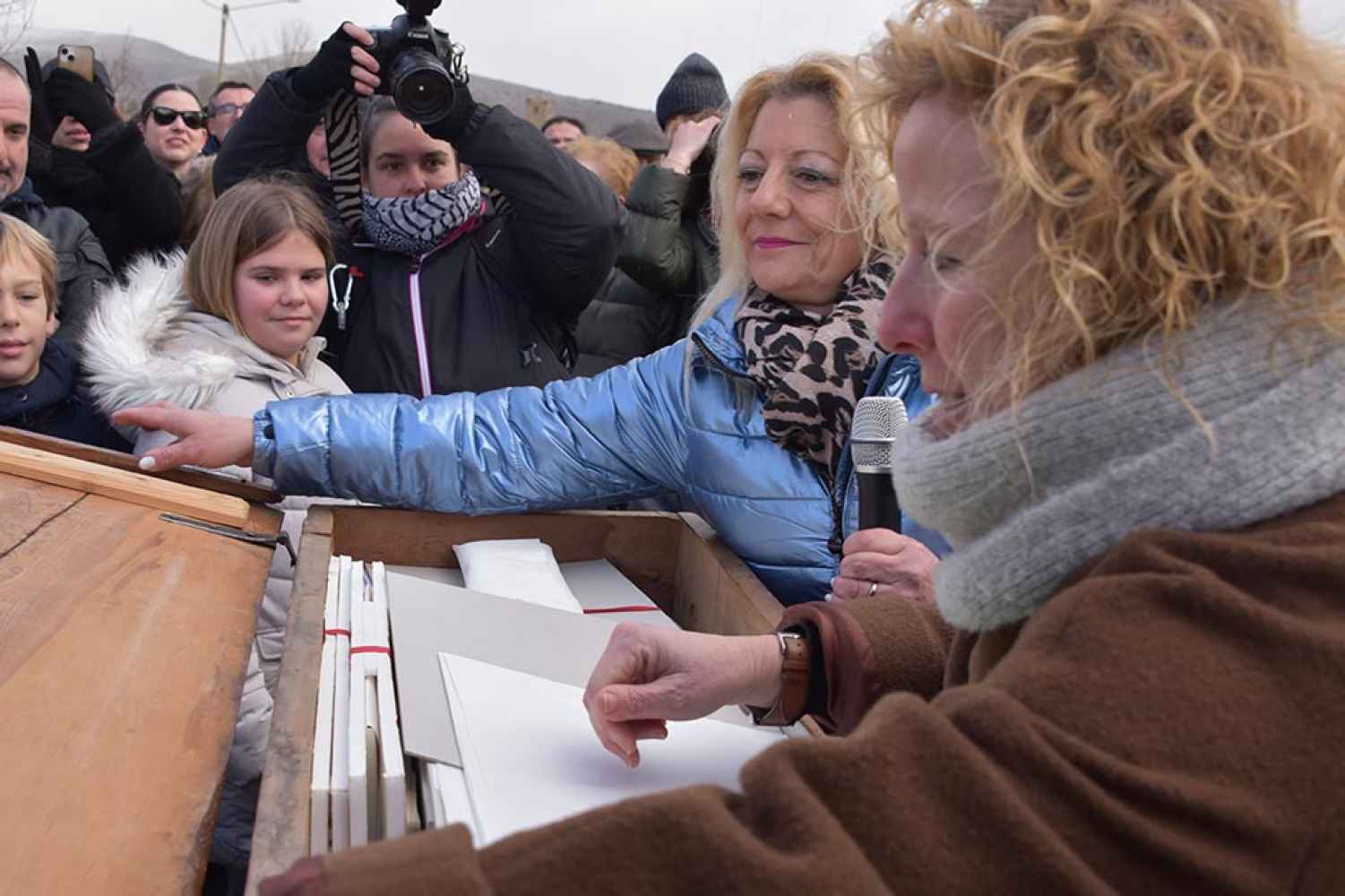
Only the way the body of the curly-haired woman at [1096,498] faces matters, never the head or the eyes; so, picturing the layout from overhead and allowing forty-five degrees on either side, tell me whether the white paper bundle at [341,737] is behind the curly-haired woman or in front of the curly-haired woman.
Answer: in front

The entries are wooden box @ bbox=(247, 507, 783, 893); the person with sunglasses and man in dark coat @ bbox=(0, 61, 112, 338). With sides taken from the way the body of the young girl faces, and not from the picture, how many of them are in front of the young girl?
1

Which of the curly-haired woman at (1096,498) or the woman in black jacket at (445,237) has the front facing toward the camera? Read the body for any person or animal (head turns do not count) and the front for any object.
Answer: the woman in black jacket

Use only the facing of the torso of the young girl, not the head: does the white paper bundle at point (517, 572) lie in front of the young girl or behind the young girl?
in front

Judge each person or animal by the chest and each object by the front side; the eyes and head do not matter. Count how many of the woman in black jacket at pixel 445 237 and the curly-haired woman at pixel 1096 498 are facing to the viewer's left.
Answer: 1

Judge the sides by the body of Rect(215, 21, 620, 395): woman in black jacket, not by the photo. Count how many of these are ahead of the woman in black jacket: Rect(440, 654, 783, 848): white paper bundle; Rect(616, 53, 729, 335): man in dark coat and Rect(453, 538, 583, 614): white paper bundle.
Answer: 2

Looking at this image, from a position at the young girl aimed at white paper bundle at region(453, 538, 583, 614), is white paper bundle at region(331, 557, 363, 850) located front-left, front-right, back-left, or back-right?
front-right

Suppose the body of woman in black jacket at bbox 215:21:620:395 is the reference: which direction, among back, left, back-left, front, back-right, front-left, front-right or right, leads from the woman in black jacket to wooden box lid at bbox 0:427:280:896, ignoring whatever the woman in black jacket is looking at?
front

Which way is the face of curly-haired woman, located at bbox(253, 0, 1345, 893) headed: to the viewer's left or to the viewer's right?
to the viewer's left

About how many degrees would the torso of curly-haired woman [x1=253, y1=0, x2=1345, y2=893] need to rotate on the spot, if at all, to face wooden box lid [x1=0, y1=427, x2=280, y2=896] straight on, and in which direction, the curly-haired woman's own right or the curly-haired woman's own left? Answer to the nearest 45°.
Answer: approximately 45° to the curly-haired woman's own right

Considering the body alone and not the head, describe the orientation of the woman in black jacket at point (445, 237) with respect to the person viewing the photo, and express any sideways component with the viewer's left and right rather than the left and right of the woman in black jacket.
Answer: facing the viewer

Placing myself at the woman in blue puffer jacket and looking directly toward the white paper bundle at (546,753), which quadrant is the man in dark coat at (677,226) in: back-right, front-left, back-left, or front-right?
back-right

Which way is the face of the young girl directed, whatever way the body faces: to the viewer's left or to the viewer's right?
to the viewer's right

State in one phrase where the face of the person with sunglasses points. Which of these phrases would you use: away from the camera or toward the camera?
toward the camera

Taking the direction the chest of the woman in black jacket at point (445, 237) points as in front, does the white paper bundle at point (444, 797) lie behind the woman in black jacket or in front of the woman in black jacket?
in front

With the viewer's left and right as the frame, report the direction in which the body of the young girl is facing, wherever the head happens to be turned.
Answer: facing the viewer and to the right of the viewer

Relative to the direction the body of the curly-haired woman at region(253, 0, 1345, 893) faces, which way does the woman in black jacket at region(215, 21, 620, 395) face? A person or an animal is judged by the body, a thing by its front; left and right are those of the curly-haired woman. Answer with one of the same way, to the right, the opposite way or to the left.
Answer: to the left

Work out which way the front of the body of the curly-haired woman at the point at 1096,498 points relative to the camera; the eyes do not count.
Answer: to the viewer's left
